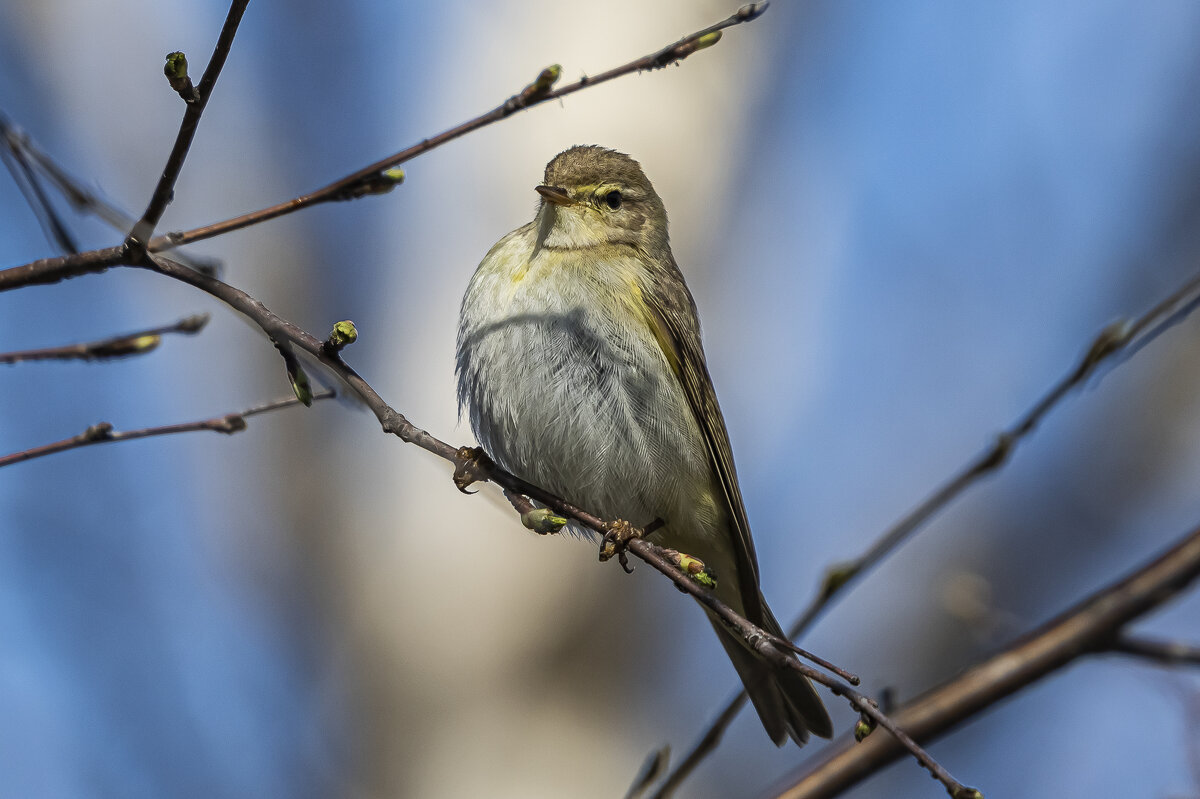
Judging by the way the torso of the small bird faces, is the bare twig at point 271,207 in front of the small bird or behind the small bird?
in front

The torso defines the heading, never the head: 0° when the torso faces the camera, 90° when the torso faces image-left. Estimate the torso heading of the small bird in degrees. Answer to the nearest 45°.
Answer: approximately 45°

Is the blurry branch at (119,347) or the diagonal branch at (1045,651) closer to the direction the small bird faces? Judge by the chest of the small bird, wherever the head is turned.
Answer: the blurry branch

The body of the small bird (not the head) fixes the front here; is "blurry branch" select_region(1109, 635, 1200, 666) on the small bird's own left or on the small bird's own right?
on the small bird's own left

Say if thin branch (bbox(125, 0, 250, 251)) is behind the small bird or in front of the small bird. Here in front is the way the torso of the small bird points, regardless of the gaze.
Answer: in front
